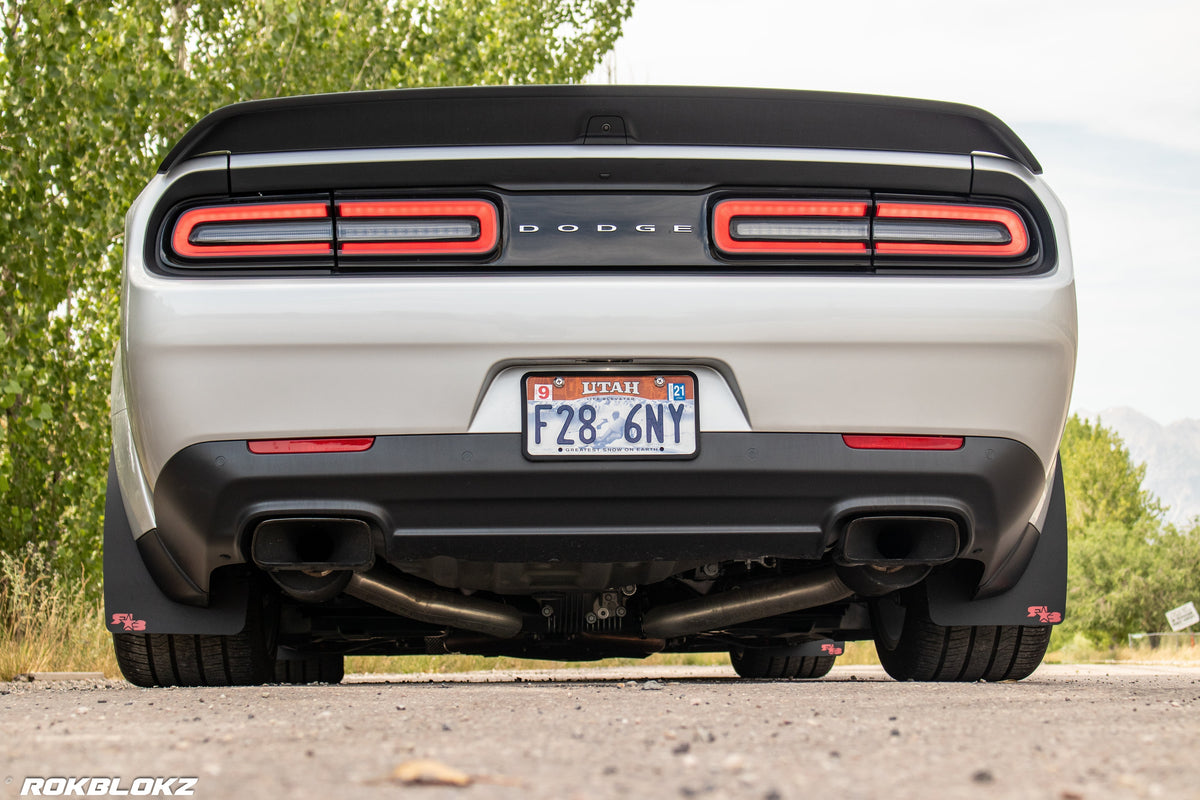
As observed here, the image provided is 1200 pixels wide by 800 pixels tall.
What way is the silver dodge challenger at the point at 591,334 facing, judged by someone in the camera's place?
facing away from the viewer

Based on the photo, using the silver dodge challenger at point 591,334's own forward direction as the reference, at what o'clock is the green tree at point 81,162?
The green tree is roughly at 11 o'clock from the silver dodge challenger.
